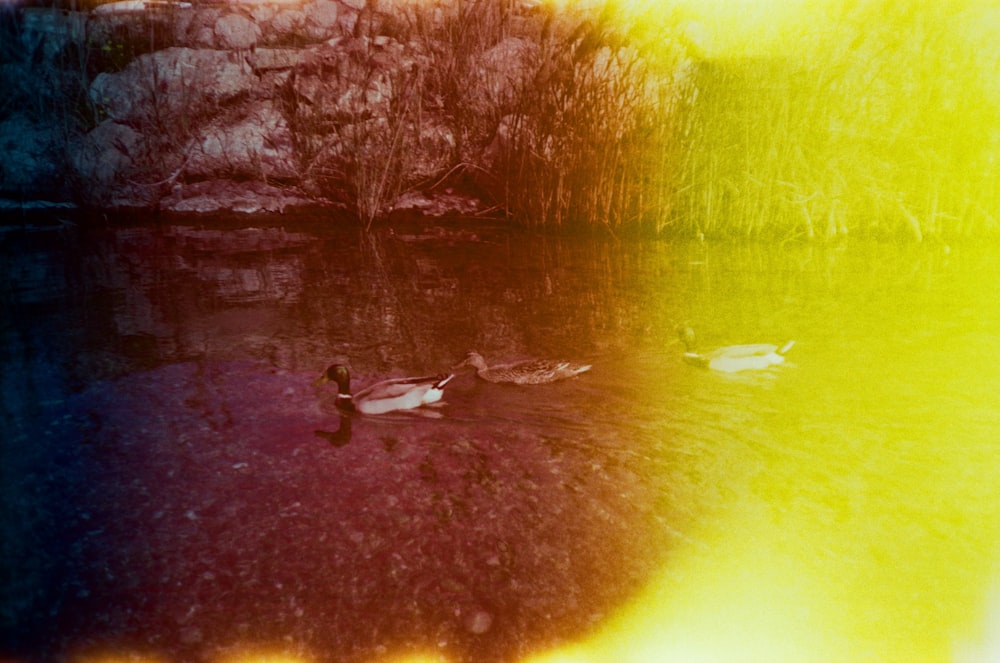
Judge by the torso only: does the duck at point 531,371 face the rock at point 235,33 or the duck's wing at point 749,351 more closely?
the rock

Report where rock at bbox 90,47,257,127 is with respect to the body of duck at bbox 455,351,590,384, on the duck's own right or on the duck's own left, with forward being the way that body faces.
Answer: on the duck's own right

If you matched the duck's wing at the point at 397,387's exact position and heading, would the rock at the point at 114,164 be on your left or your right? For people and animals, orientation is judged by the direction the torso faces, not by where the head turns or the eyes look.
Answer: on your right

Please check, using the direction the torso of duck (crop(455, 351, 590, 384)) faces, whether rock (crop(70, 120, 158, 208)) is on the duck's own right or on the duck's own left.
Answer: on the duck's own right

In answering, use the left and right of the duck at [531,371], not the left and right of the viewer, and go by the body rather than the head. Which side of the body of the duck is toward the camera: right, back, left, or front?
left

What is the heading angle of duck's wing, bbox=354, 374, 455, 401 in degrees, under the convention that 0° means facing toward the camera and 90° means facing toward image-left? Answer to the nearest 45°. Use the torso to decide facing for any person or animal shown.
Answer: approximately 90°

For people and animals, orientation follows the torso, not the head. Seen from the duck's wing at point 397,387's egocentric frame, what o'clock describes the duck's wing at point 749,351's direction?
the duck's wing at point 749,351 is roughly at 6 o'clock from the duck's wing at point 397,387.

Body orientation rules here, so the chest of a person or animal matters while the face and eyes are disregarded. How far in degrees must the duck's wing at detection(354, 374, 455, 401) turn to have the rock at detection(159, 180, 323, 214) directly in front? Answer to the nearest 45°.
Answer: approximately 90° to its right

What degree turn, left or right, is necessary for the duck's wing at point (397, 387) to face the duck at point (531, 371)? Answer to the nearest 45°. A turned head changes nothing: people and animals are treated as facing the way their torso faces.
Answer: approximately 180°

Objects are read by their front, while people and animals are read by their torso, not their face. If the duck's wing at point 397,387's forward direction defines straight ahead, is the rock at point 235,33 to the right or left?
on its right
